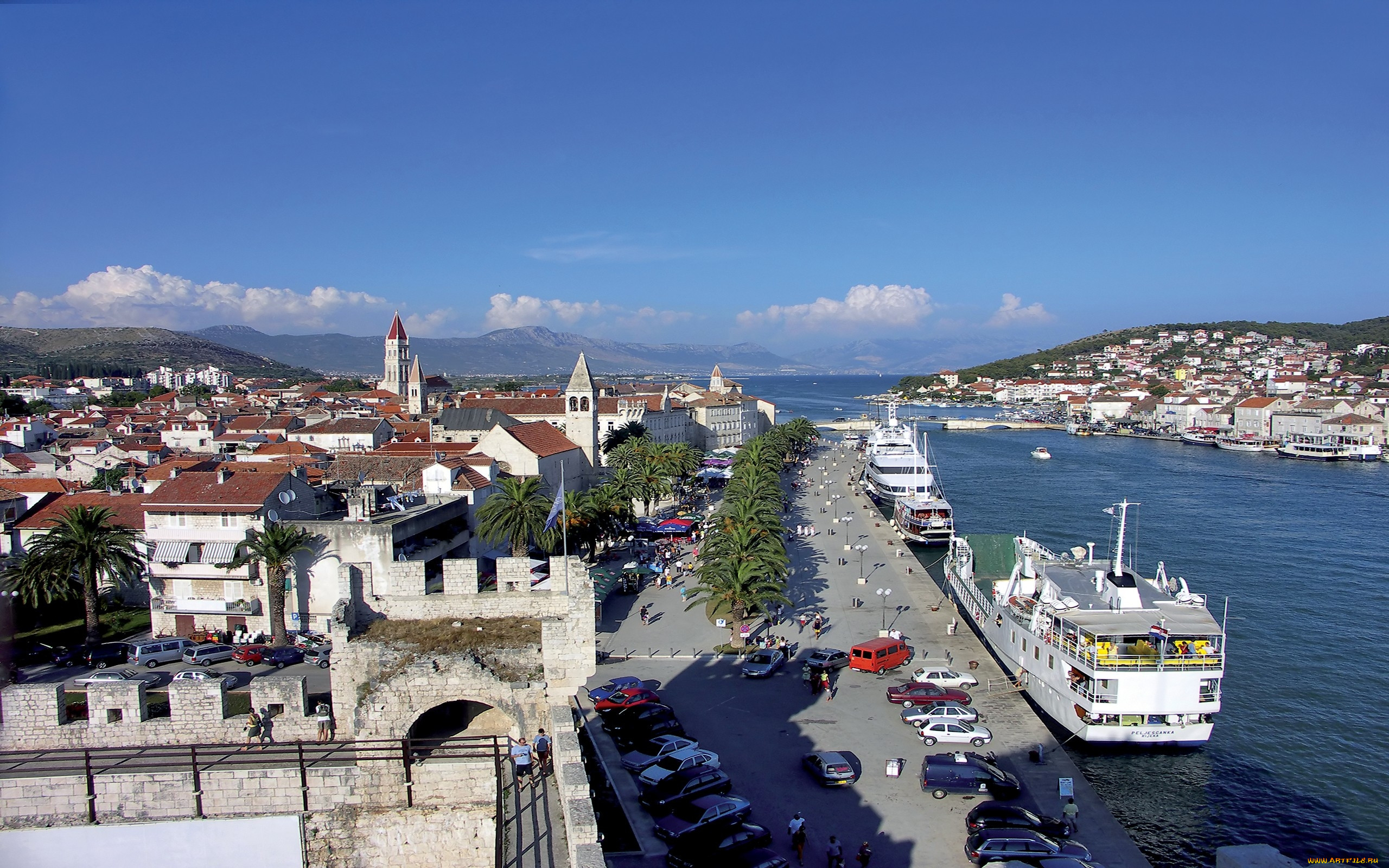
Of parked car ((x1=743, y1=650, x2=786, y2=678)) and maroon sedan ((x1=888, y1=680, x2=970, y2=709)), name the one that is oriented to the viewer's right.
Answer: the maroon sedan

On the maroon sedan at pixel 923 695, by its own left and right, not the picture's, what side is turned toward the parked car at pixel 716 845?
right

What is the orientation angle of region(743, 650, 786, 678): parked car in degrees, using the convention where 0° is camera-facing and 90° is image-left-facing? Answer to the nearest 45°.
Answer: approximately 45°

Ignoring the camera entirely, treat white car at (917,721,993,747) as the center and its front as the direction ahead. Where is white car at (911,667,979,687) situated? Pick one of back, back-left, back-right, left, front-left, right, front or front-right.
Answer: left

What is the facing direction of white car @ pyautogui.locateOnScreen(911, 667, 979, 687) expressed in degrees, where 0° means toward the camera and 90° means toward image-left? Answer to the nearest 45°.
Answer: approximately 270°

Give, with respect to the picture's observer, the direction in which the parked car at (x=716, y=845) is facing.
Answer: facing the viewer and to the left of the viewer

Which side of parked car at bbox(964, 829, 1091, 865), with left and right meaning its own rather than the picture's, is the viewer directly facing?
right

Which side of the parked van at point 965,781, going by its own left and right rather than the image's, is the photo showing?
right

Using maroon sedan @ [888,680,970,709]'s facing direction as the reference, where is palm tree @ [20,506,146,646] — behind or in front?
behind

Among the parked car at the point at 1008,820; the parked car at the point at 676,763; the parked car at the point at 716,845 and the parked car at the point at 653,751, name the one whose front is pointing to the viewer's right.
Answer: the parked car at the point at 1008,820

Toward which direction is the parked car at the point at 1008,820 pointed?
to the viewer's right

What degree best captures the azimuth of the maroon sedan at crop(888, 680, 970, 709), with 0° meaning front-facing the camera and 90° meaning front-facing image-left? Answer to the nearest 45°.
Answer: approximately 270°

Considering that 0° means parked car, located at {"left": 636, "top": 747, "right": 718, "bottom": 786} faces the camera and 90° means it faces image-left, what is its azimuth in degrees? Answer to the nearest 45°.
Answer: approximately 45°

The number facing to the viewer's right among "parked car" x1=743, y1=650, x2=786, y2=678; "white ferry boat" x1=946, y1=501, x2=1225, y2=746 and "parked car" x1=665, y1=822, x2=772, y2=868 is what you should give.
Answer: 0

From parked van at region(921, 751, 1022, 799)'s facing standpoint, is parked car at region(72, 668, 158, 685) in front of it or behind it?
behind

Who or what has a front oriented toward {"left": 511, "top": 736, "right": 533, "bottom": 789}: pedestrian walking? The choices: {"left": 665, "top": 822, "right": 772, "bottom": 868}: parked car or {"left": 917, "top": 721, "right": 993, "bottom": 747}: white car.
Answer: the parked car

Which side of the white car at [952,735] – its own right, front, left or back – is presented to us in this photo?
right
